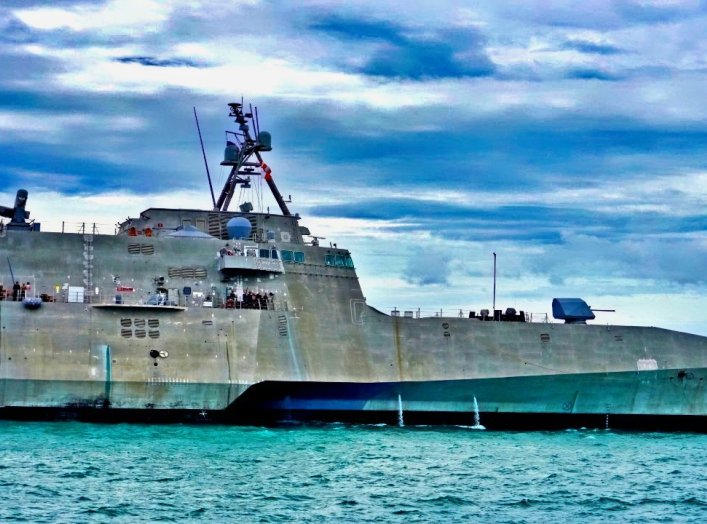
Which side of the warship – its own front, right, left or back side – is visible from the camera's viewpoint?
right
